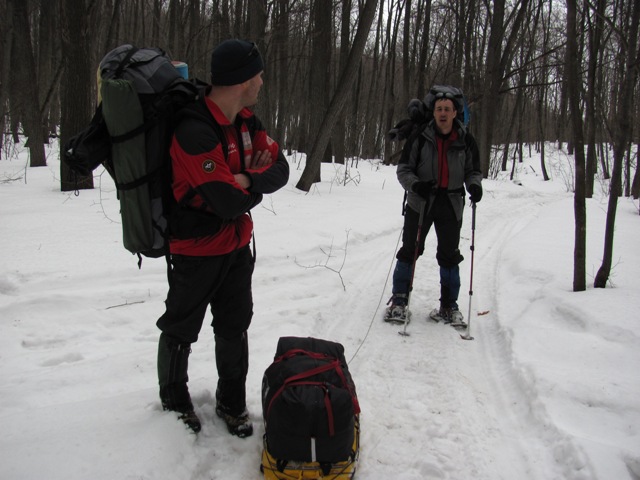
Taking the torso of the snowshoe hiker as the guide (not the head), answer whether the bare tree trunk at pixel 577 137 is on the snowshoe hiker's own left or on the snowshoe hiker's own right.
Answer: on the snowshoe hiker's own left

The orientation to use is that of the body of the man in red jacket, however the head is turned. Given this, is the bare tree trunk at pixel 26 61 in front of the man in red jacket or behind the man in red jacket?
behind

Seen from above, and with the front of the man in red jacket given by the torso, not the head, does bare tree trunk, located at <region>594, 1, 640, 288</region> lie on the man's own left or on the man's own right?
on the man's own left

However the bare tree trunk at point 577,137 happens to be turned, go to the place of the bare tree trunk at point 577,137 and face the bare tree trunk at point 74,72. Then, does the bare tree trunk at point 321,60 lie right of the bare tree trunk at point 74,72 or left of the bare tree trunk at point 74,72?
right

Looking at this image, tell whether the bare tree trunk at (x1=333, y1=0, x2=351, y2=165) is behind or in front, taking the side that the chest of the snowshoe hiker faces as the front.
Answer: behind

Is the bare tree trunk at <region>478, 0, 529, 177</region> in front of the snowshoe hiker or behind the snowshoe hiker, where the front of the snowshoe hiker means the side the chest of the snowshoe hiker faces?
behind

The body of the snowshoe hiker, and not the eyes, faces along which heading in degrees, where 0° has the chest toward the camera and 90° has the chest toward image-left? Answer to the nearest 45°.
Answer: approximately 0°

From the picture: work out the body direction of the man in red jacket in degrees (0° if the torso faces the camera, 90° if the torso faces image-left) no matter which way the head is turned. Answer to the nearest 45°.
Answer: approximately 315°
